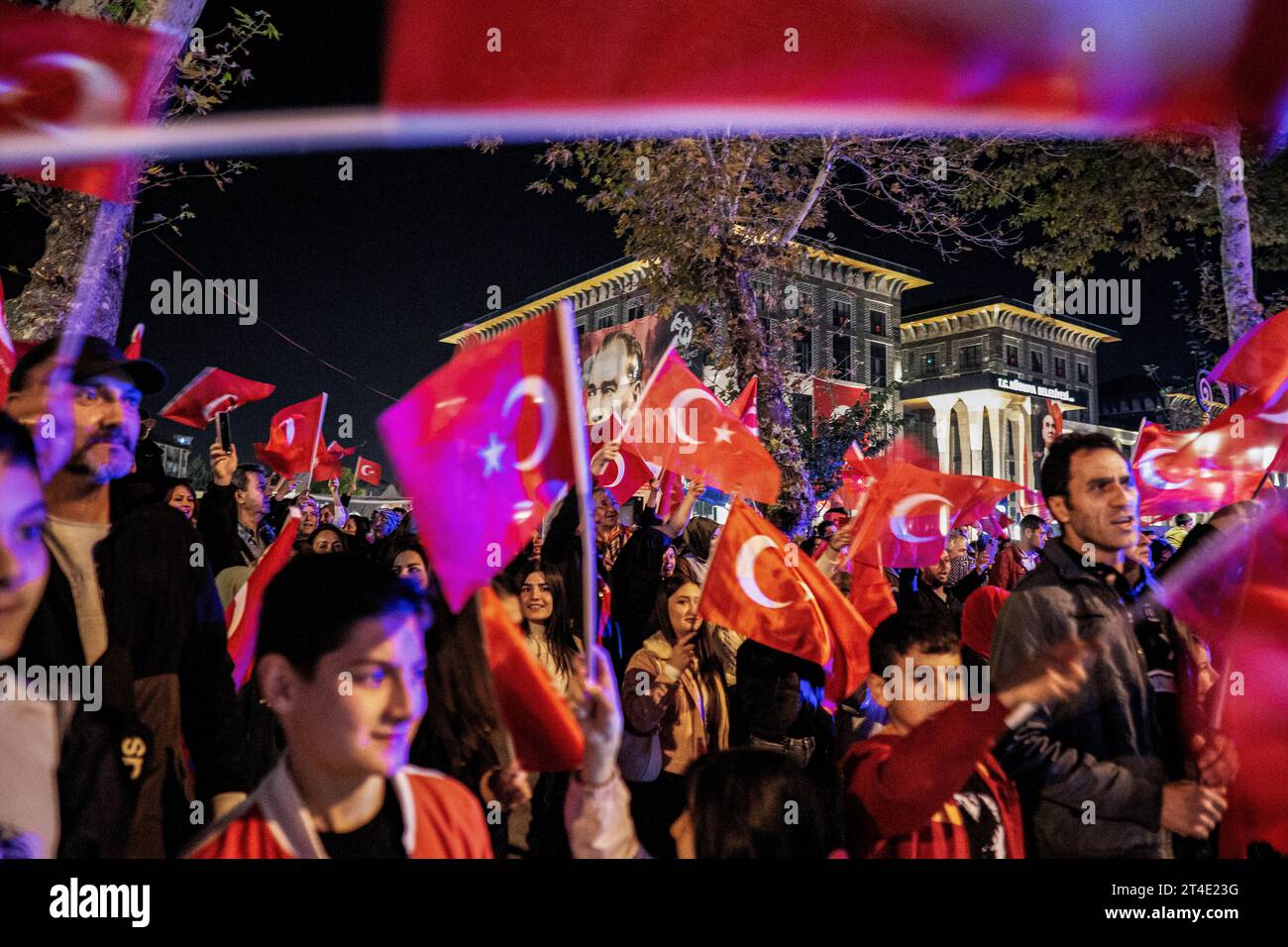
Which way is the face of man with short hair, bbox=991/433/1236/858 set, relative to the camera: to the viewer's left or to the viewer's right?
to the viewer's right

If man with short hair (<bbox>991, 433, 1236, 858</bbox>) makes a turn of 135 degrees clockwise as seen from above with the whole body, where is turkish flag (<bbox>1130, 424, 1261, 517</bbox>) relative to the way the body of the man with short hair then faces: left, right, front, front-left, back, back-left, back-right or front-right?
right

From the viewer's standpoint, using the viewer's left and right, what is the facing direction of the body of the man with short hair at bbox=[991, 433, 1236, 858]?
facing the viewer and to the right of the viewer

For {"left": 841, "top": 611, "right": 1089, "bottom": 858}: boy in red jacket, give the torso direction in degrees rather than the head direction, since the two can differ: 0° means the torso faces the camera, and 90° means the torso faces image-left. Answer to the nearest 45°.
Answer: approximately 315°

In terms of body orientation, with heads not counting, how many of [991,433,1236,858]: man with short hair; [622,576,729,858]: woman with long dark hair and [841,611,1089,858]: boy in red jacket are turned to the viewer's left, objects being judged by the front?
0
